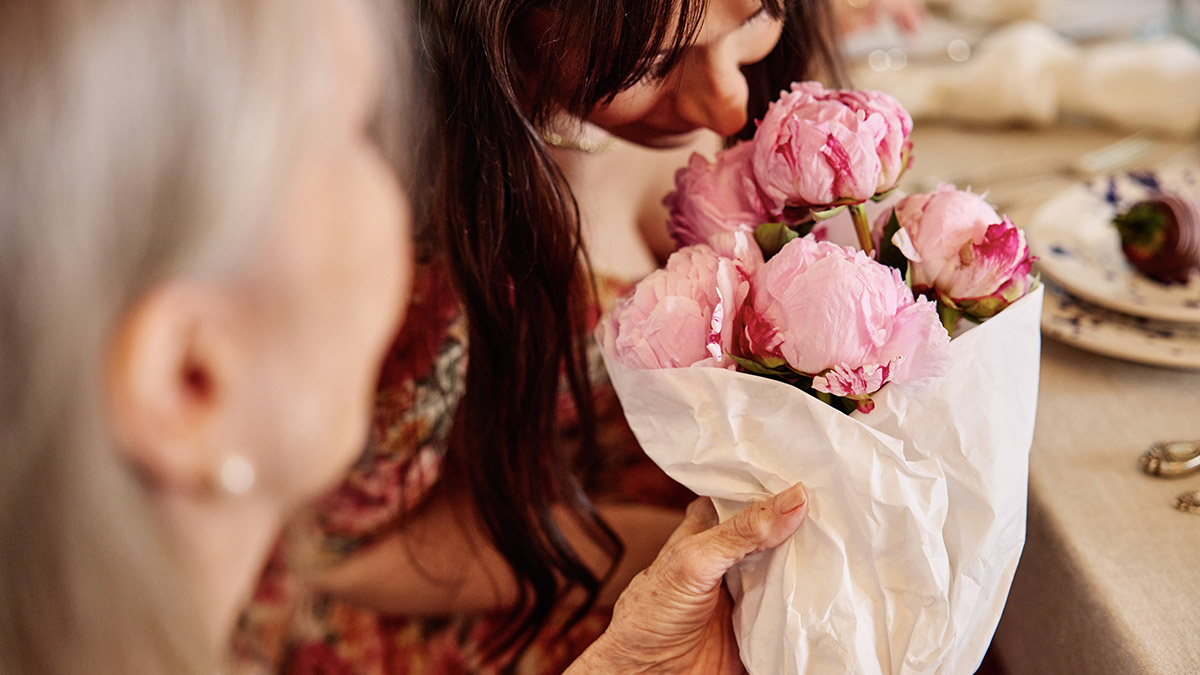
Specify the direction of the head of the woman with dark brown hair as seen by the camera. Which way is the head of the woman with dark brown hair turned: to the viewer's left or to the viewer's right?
to the viewer's right

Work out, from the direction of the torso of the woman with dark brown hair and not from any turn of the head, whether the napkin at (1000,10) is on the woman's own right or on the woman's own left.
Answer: on the woman's own left

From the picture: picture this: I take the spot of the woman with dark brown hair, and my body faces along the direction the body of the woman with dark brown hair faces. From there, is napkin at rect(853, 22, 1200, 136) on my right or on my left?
on my left
